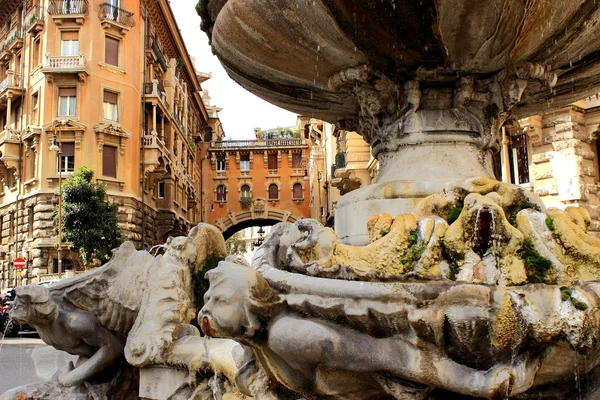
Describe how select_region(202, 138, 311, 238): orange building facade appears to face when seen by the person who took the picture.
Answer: facing the viewer

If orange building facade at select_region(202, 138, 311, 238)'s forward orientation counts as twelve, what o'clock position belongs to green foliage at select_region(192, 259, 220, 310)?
The green foliage is roughly at 12 o'clock from the orange building facade.

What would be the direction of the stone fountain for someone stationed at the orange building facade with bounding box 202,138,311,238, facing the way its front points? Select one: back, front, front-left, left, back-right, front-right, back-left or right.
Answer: front

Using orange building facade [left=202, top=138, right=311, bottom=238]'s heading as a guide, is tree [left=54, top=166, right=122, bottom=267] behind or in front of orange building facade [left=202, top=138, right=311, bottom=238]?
in front

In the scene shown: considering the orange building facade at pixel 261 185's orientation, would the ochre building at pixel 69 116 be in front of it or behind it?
in front
